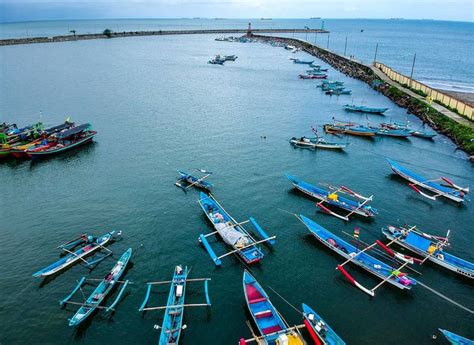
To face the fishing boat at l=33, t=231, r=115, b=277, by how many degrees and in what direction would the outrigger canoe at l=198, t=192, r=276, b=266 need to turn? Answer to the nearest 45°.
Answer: approximately 45° to its left

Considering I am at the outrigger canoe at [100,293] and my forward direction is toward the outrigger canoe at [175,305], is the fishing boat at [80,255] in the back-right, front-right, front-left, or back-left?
back-left

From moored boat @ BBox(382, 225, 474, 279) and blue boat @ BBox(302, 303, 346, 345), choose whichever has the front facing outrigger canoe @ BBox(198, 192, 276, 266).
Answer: the blue boat

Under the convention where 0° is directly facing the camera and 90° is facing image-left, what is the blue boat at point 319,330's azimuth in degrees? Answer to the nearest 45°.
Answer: approximately 135°

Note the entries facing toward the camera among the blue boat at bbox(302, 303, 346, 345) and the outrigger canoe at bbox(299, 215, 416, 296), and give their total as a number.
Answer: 0

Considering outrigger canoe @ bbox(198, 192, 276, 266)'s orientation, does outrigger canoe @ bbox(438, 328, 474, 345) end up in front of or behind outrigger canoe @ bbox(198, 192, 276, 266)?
behind

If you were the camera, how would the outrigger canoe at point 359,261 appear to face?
facing away from the viewer and to the left of the viewer

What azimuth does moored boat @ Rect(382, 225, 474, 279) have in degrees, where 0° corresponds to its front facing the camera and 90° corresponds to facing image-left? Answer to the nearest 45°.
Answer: approximately 315°
